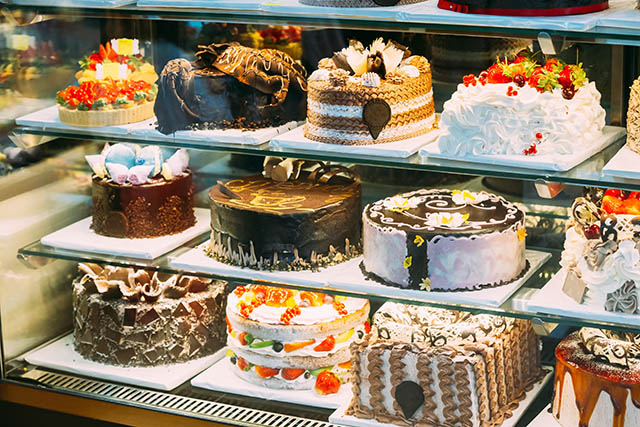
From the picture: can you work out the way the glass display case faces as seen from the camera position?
facing the viewer and to the left of the viewer
